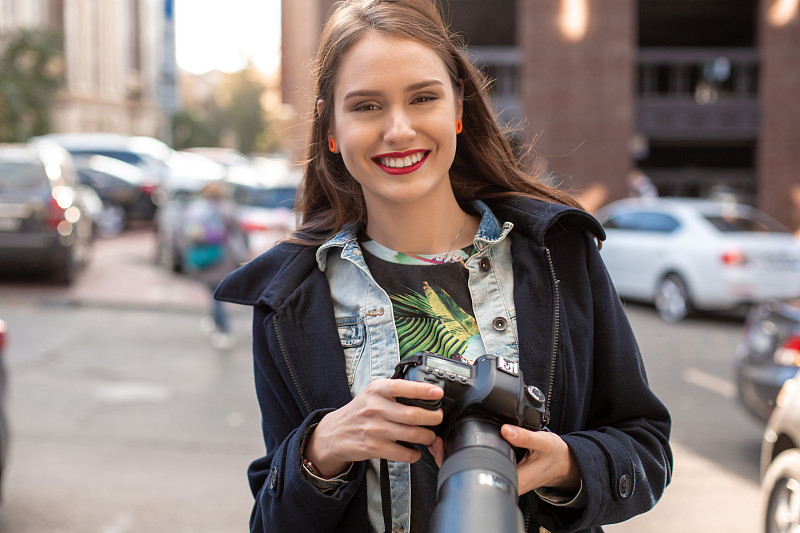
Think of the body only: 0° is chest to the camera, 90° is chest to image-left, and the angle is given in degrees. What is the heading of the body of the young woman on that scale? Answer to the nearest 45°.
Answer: approximately 0°

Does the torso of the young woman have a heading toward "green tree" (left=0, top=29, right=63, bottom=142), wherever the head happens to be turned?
no

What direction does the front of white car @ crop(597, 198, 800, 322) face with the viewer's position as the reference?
facing away from the viewer and to the left of the viewer

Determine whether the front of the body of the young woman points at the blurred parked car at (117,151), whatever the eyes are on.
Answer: no

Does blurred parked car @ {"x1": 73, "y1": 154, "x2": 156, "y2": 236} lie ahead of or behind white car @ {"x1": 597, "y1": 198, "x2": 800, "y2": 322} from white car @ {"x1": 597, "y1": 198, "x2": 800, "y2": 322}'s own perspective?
ahead

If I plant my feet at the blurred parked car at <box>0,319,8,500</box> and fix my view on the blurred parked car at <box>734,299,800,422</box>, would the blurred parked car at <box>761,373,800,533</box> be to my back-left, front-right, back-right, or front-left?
front-right

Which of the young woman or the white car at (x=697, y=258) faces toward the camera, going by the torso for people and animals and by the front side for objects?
the young woman

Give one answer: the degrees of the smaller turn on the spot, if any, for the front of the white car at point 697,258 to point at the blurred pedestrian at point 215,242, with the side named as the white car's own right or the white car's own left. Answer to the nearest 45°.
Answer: approximately 90° to the white car's own left

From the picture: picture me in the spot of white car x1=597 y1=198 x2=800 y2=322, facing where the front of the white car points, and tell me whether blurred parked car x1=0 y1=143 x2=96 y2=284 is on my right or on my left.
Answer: on my left

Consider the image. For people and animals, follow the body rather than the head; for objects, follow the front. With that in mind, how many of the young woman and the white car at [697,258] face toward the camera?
1

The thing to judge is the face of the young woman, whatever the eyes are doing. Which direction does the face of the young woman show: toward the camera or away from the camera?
toward the camera
